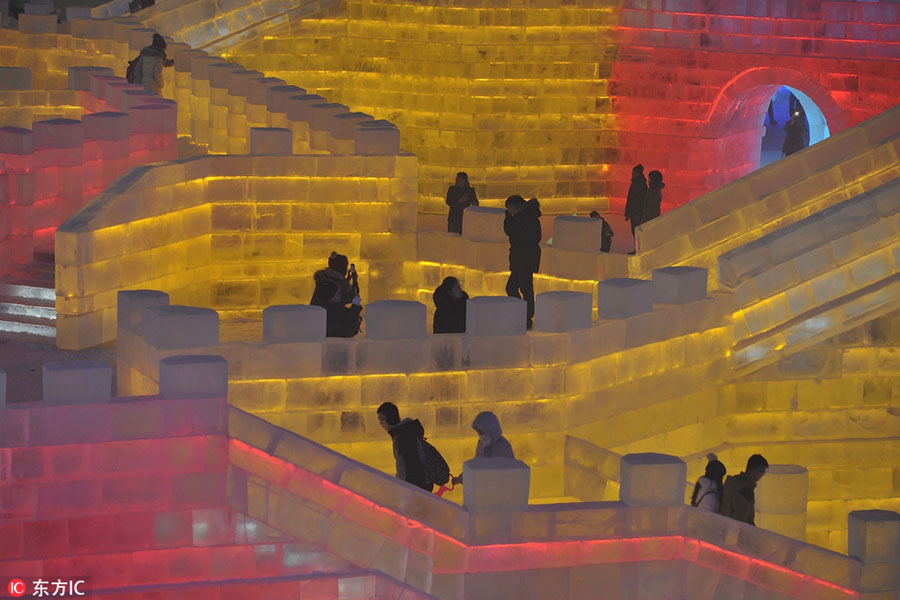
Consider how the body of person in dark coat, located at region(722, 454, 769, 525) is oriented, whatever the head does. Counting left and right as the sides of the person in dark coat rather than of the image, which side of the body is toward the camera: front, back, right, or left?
right

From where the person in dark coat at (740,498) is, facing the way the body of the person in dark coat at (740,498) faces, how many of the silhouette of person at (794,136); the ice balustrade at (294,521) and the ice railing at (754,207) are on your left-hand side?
2

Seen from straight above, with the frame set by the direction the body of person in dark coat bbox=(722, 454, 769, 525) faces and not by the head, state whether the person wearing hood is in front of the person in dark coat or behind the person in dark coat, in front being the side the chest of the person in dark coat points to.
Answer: behind
